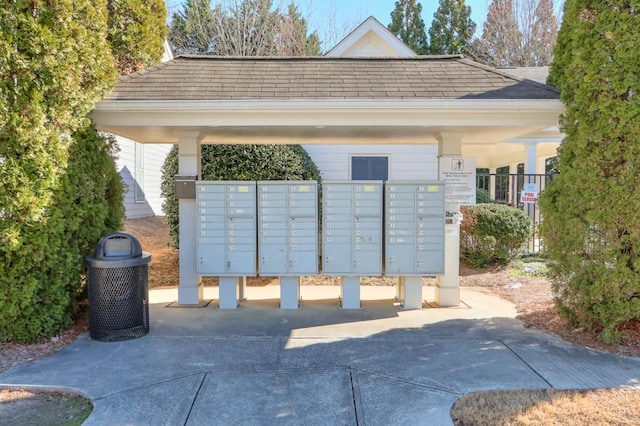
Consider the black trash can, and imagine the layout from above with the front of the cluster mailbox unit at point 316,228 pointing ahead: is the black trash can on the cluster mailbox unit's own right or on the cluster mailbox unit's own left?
on the cluster mailbox unit's own right

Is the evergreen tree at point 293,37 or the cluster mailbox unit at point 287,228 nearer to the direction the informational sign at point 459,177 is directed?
the cluster mailbox unit

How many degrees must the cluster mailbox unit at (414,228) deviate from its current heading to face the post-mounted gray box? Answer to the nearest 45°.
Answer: approximately 90° to its right

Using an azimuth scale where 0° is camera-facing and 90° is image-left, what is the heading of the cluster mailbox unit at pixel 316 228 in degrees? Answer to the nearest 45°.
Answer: approximately 0°

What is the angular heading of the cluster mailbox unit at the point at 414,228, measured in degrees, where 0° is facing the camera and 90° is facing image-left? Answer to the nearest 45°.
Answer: approximately 0°

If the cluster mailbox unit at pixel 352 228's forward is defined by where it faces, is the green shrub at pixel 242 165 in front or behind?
behind

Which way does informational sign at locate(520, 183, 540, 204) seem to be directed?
toward the camera

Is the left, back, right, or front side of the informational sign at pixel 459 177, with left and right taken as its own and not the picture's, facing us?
front

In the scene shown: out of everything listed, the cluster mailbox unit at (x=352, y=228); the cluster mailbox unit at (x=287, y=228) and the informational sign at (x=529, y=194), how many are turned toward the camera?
3

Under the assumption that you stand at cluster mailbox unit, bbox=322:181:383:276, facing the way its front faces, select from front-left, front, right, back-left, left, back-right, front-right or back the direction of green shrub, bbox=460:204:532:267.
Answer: back-left

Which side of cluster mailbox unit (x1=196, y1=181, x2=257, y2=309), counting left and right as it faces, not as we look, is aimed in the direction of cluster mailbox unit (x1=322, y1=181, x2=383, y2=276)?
left

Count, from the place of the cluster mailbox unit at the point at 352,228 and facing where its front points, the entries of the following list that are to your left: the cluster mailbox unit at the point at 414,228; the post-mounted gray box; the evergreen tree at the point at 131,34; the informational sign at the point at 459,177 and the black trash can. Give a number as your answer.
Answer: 2

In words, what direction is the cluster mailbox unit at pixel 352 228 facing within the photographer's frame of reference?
facing the viewer
